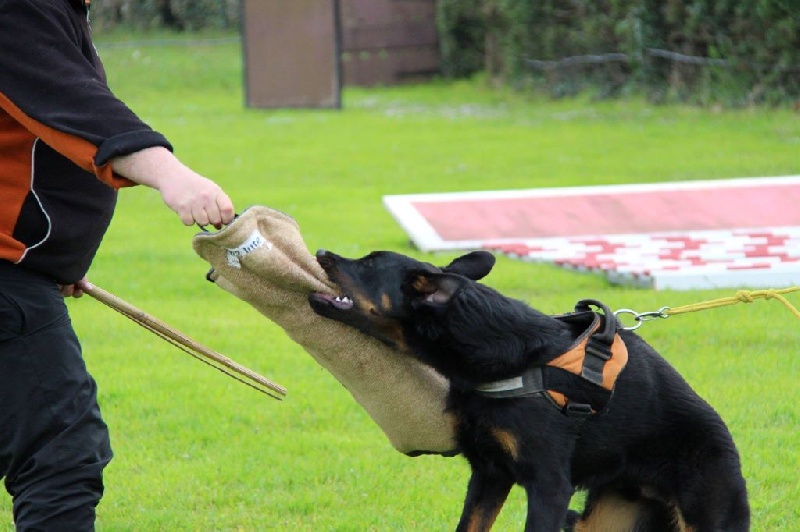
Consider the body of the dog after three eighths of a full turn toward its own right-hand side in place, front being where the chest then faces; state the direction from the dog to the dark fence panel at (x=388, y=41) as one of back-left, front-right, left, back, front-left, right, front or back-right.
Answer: front-left

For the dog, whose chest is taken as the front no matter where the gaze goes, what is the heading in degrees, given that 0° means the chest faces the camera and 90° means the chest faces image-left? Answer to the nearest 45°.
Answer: approximately 90°

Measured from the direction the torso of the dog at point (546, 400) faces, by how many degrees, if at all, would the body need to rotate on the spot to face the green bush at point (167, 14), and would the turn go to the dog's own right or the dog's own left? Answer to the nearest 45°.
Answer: approximately 90° to the dog's own right
